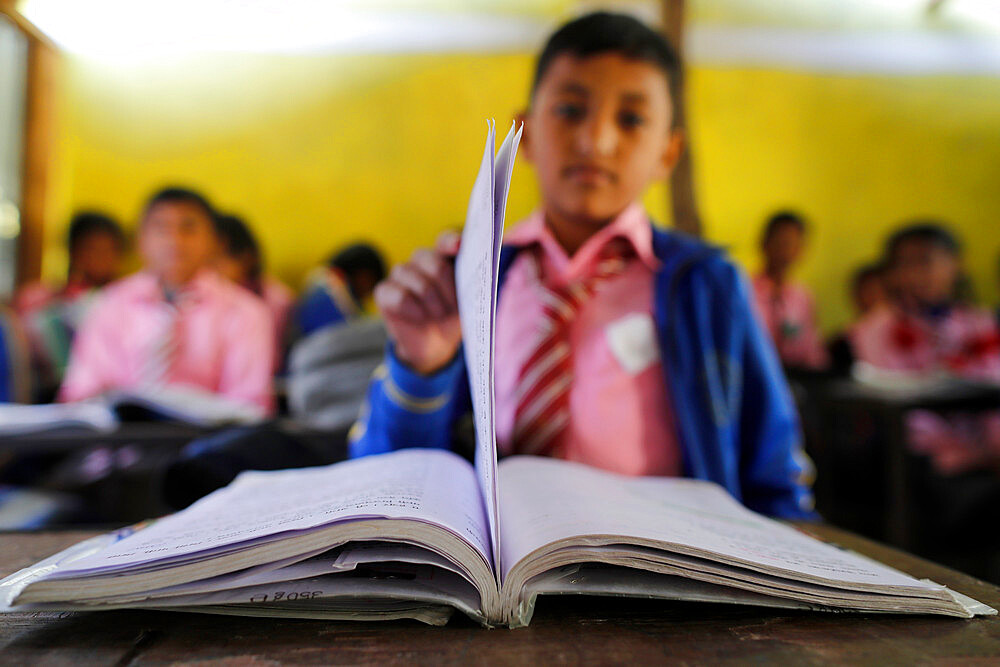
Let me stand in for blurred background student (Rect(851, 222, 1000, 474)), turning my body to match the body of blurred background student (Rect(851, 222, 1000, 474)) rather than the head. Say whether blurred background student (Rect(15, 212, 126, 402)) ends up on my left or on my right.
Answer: on my right

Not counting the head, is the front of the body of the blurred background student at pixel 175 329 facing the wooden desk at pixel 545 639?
yes

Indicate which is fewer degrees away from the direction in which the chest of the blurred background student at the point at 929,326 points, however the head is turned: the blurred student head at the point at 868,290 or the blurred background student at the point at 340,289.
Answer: the blurred background student

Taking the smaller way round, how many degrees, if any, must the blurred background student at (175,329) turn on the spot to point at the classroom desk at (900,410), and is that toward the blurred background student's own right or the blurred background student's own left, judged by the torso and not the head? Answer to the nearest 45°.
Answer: approximately 45° to the blurred background student's own left

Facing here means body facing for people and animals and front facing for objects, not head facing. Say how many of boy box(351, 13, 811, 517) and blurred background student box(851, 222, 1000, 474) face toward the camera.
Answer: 2

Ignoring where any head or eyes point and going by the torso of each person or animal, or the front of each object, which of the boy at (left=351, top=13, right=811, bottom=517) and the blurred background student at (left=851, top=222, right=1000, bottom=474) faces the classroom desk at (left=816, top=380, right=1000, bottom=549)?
the blurred background student

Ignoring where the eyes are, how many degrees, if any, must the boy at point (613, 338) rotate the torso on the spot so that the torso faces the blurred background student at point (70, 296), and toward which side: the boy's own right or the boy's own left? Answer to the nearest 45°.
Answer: approximately 135° to the boy's own right

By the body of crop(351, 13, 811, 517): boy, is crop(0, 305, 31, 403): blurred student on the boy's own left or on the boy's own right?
on the boy's own right

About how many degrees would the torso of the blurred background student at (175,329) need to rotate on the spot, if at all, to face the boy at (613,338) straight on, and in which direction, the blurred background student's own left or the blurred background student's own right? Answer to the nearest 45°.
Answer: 0° — they already face them

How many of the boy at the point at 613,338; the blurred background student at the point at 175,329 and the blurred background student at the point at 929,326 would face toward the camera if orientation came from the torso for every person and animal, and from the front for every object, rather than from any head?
3

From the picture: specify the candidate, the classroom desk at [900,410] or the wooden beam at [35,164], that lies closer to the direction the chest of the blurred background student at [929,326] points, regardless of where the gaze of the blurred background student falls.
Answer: the classroom desk
